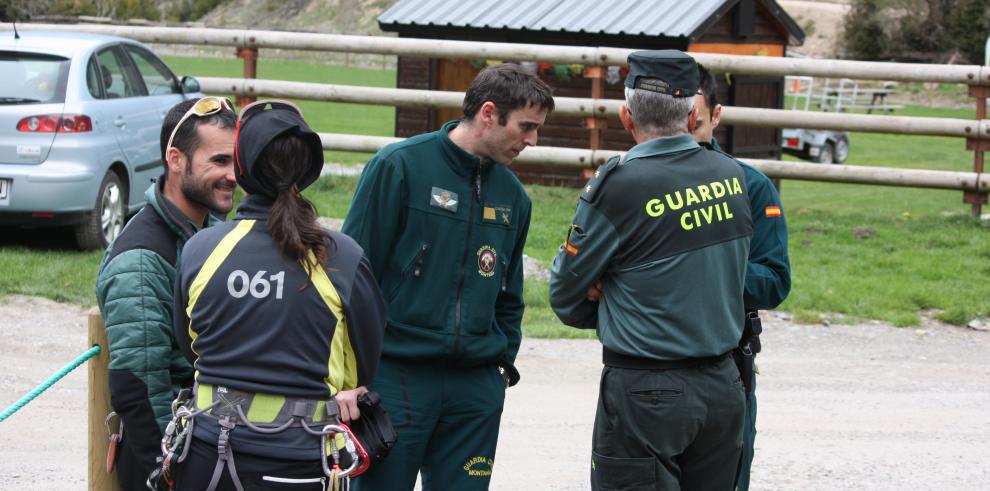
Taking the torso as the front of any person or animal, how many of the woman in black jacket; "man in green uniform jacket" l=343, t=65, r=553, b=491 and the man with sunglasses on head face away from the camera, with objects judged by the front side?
1

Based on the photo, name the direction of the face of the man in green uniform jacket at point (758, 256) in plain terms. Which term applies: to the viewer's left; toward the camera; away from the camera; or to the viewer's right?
to the viewer's left

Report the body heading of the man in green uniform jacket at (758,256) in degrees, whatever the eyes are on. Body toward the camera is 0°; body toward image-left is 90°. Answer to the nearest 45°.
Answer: approximately 45°

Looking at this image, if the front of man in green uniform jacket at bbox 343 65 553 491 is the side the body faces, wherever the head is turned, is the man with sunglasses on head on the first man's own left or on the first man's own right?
on the first man's own right

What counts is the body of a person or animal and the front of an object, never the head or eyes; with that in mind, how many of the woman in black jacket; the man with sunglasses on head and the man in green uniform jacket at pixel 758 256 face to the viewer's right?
1

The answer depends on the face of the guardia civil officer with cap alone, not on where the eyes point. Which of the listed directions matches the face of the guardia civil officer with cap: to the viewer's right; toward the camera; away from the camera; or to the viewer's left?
away from the camera

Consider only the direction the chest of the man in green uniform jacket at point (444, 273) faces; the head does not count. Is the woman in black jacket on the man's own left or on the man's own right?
on the man's own right

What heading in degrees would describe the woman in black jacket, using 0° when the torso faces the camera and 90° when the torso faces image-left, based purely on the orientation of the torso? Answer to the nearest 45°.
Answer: approximately 180°

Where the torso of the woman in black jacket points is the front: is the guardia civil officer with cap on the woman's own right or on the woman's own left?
on the woman's own right

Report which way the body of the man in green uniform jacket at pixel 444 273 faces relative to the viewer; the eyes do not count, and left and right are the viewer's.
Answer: facing the viewer and to the right of the viewer

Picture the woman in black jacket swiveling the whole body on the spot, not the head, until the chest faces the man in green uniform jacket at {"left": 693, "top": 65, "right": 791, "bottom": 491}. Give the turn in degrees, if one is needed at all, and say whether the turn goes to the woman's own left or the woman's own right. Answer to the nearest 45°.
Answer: approximately 45° to the woman's own right

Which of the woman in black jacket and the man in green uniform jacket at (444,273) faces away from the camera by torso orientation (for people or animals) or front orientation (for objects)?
the woman in black jacket

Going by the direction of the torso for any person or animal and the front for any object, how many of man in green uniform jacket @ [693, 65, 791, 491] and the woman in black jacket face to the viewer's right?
0

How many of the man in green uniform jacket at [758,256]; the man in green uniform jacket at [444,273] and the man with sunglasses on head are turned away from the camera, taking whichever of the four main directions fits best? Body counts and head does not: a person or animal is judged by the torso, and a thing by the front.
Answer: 0

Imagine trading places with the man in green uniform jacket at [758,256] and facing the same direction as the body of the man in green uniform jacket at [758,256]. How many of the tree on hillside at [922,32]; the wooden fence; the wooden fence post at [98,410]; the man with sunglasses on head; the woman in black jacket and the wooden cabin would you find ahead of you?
3
